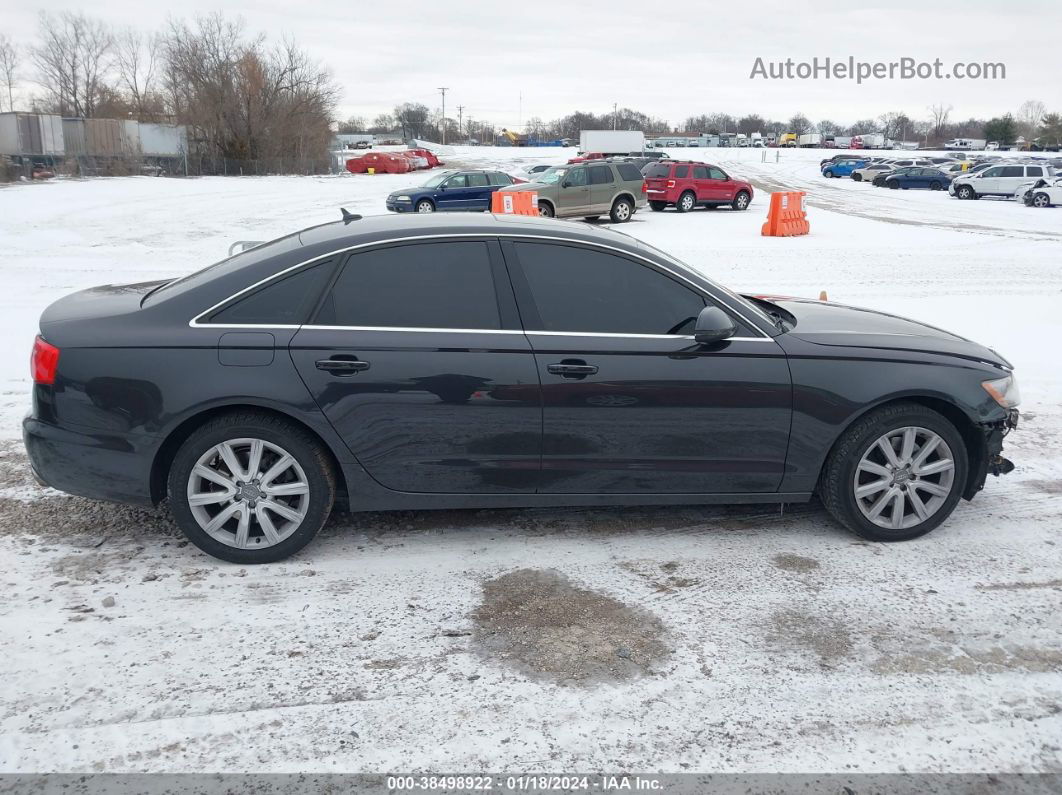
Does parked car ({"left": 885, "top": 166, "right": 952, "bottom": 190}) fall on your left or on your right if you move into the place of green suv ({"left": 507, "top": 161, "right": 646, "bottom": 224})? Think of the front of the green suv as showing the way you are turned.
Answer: on your right

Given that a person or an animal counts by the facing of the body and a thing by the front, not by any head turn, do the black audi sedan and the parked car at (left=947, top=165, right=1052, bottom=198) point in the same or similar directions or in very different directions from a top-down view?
very different directions

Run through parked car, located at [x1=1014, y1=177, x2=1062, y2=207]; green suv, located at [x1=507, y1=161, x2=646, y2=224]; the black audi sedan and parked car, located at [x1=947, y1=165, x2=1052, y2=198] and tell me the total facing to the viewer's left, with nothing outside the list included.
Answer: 3

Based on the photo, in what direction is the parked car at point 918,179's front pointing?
to the viewer's left

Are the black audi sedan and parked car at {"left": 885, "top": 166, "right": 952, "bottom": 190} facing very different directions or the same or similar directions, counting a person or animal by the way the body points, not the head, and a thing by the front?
very different directions

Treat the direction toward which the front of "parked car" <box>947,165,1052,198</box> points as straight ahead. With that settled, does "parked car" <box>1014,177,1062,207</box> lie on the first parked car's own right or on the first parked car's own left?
on the first parked car's own left

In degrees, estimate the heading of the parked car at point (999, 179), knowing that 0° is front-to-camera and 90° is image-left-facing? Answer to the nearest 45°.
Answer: approximately 90°

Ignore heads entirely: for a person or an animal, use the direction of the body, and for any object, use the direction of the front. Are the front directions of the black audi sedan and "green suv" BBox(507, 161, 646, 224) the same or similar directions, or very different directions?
very different directions

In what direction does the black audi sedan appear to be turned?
to the viewer's right

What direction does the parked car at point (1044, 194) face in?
to the viewer's left

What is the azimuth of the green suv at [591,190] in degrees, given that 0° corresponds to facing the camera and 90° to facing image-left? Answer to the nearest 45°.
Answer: approximately 90°
